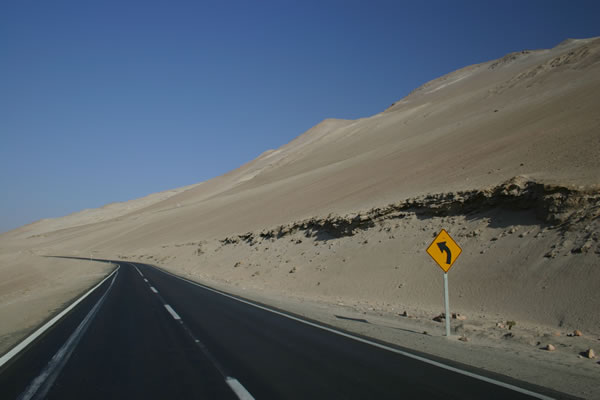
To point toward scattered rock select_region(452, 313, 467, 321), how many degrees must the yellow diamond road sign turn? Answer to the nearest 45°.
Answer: approximately 180°

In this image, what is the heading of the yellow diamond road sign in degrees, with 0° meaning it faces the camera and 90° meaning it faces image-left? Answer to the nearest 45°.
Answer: approximately 0°

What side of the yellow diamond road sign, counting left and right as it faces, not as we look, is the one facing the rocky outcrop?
back

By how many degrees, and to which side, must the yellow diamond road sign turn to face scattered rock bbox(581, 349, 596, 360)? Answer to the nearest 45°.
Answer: approximately 45° to its left

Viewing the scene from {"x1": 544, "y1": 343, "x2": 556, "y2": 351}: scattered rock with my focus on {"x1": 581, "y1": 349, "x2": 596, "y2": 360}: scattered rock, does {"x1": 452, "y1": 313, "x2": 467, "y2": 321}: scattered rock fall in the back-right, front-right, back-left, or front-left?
back-left
